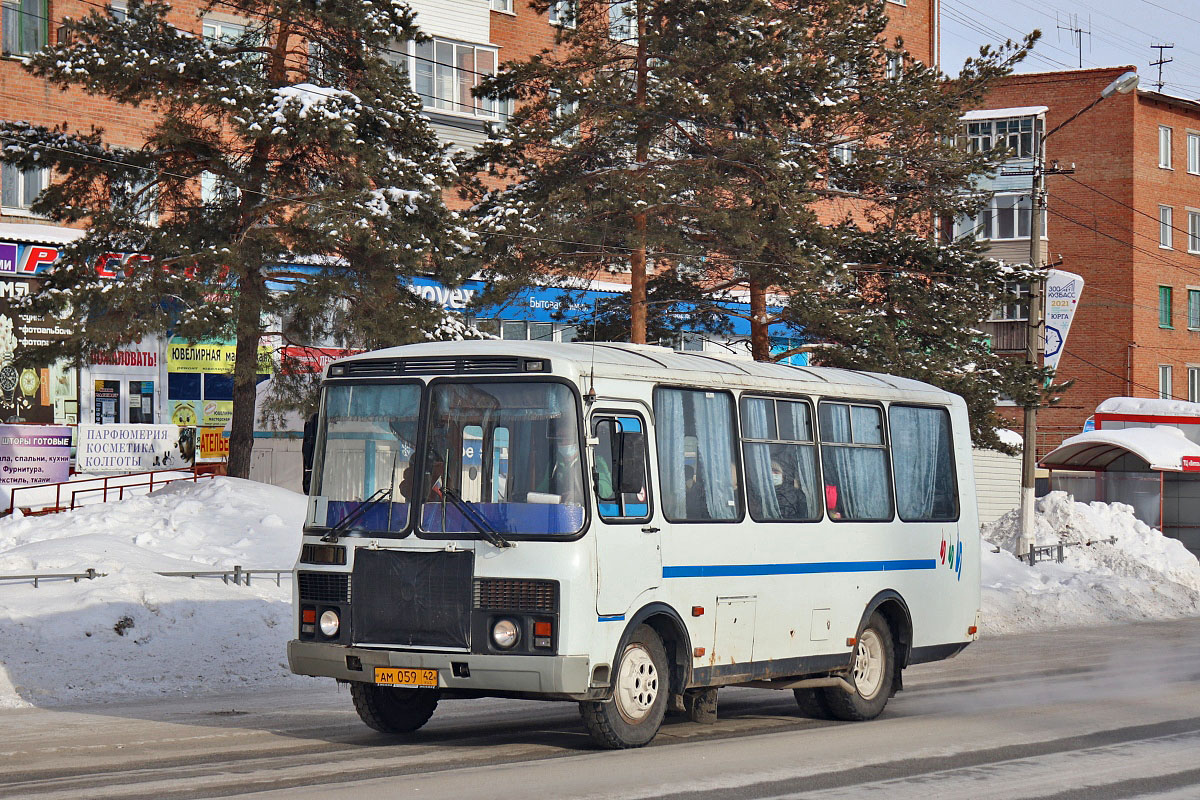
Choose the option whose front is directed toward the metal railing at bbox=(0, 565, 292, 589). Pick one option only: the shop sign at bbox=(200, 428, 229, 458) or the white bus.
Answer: the shop sign

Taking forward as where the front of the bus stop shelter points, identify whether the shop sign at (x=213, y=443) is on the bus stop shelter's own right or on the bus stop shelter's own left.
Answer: on the bus stop shelter's own right

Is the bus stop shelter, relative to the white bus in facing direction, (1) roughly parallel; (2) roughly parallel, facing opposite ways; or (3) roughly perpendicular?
roughly perpendicular

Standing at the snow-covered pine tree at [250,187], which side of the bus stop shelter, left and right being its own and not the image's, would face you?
right

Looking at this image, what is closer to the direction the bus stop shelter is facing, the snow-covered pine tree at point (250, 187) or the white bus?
the white bus

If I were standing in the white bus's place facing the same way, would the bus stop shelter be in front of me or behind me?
behind

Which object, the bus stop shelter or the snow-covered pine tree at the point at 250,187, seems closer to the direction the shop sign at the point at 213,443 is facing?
the snow-covered pine tree

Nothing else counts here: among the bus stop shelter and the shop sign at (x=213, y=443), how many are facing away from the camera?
0

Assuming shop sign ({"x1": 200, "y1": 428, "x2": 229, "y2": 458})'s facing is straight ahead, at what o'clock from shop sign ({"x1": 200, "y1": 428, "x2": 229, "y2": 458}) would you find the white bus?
The white bus is roughly at 12 o'clock from the shop sign.

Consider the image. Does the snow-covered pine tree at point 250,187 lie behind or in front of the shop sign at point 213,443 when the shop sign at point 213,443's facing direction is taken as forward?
in front

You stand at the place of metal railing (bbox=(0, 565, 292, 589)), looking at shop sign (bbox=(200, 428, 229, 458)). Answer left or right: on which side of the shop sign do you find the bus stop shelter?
right

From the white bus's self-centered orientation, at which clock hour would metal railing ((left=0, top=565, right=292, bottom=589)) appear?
The metal railing is roughly at 3 o'clock from the white bus.

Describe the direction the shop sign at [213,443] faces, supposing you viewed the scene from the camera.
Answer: facing the viewer

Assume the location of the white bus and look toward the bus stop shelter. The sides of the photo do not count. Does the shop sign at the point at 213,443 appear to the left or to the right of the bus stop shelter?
left

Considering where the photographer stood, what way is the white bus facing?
facing the viewer and to the left of the viewer

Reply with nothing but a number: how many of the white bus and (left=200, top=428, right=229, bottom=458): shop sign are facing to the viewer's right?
0
